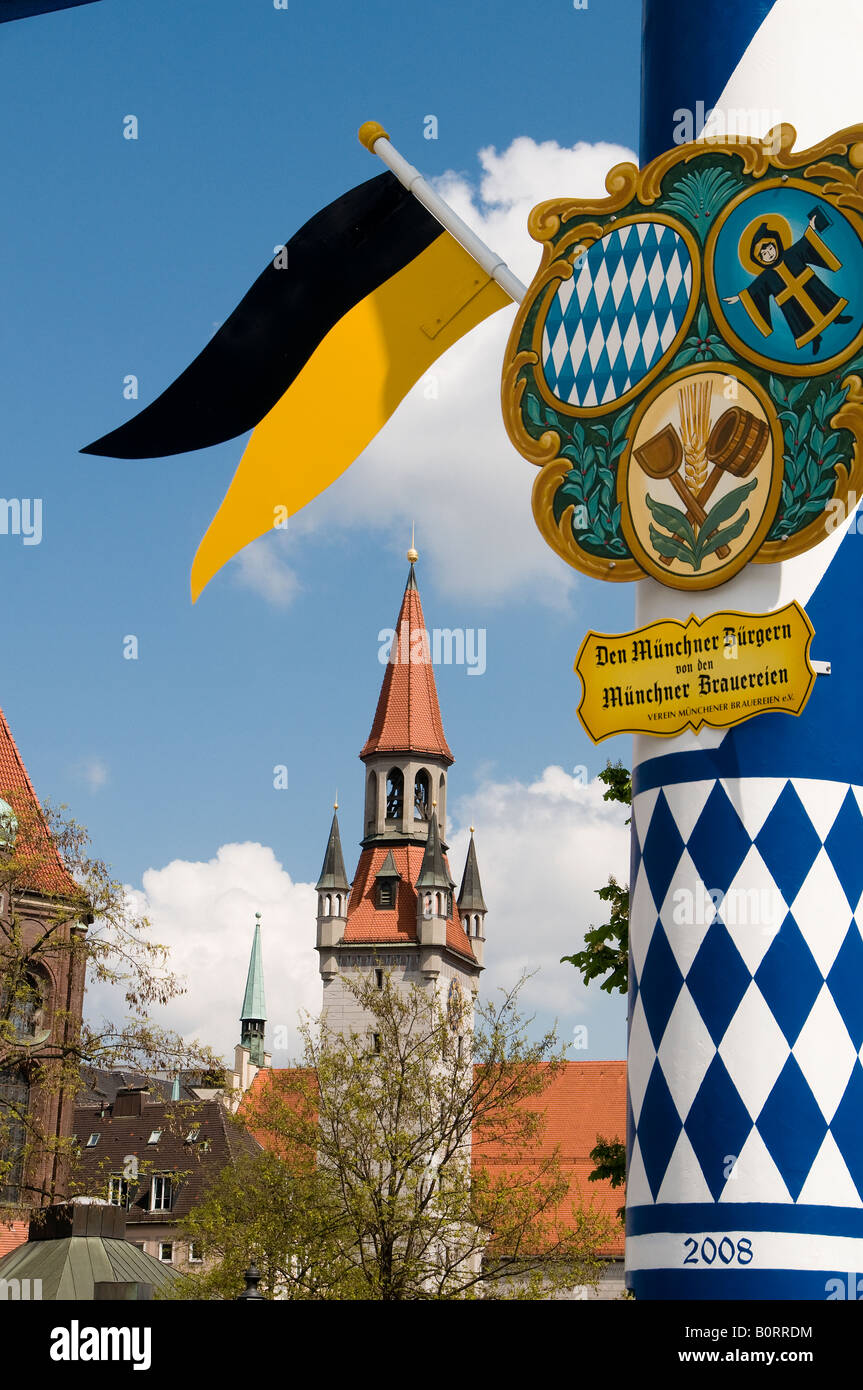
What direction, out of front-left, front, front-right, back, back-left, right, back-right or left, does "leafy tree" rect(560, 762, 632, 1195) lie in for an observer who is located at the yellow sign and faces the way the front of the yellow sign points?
back

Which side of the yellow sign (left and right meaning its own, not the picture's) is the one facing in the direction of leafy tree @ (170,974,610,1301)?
back

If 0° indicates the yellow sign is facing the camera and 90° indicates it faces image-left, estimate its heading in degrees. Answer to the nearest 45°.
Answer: approximately 0°

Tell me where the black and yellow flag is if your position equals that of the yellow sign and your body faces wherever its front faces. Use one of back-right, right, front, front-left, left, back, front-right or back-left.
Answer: back-right
